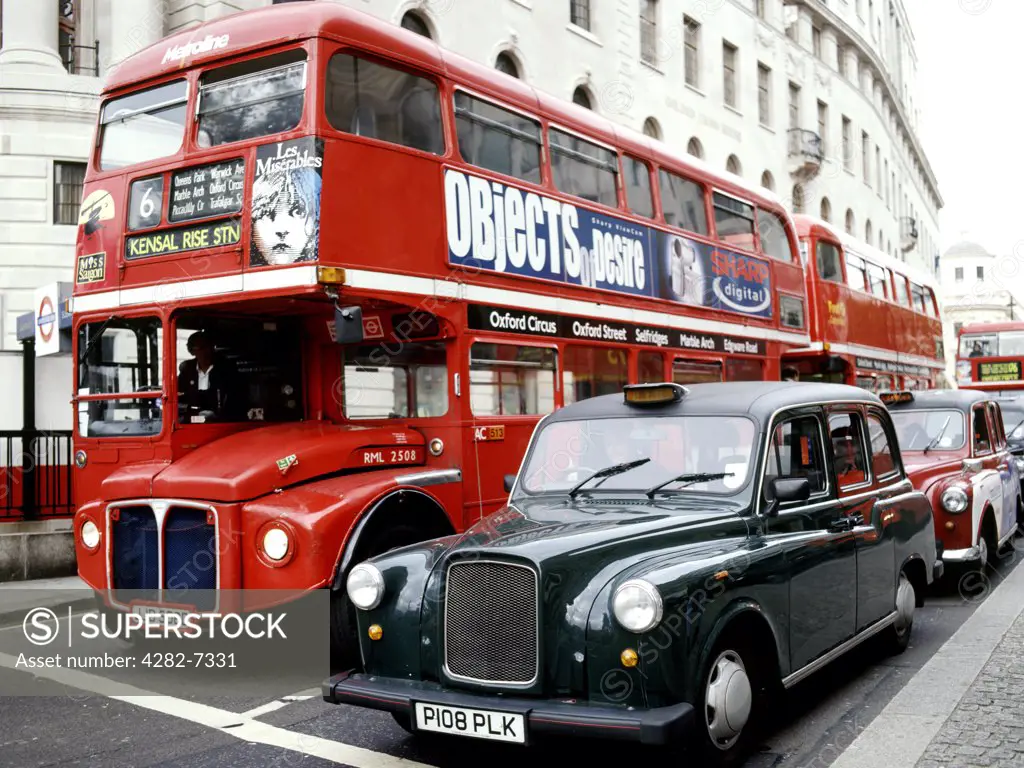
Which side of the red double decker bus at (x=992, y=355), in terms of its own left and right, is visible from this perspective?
front

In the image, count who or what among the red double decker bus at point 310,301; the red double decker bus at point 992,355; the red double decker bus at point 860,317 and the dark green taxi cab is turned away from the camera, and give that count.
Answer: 0

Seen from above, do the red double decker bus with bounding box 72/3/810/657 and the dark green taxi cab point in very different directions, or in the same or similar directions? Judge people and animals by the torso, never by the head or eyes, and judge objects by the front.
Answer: same or similar directions

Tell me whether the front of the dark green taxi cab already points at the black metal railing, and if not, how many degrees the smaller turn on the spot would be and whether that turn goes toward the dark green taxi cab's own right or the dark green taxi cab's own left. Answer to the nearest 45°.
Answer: approximately 90° to the dark green taxi cab's own right

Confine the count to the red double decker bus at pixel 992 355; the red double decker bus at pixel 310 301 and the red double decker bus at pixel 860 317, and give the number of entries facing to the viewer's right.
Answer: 0

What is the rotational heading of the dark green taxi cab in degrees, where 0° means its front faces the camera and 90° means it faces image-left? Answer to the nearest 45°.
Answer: approximately 45°

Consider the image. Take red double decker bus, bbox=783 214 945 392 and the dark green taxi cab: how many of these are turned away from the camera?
0

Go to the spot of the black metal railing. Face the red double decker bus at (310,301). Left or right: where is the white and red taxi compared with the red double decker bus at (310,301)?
left

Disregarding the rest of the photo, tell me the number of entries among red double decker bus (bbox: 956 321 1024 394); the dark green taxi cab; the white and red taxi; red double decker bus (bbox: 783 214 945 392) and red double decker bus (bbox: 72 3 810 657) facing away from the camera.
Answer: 0

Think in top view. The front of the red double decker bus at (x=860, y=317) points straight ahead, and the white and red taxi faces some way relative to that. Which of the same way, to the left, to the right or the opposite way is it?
the same way

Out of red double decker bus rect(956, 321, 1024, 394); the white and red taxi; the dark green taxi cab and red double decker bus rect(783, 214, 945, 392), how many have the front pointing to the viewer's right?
0

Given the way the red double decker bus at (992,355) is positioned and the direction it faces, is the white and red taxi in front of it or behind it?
in front

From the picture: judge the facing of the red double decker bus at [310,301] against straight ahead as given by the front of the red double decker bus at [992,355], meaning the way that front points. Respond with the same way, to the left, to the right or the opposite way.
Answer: the same way

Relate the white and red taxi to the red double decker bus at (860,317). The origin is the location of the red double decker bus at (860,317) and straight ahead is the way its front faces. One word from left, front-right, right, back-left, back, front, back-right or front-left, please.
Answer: front-left

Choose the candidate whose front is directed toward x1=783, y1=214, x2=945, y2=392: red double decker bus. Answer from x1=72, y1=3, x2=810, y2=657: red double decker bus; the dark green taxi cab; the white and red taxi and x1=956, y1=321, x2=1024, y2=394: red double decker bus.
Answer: x1=956, y1=321, x2=1024, y2=394: red double decker bus

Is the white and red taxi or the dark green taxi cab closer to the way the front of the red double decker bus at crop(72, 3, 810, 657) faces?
the dark green taxi cab

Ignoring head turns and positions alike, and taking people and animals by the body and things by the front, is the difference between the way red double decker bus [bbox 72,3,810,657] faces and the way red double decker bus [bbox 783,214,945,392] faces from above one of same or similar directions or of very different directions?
same or similar directions

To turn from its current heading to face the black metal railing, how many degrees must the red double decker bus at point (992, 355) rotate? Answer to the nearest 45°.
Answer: approximately 45° to its right

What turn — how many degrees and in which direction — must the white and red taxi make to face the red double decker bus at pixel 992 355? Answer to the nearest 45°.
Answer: approximately 135° to its right

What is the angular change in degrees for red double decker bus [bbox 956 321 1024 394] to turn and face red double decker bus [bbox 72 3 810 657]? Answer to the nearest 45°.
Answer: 0° — it already faces it

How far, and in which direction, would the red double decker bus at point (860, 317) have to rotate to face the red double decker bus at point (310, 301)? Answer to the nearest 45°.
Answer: approximately 45° to its left
